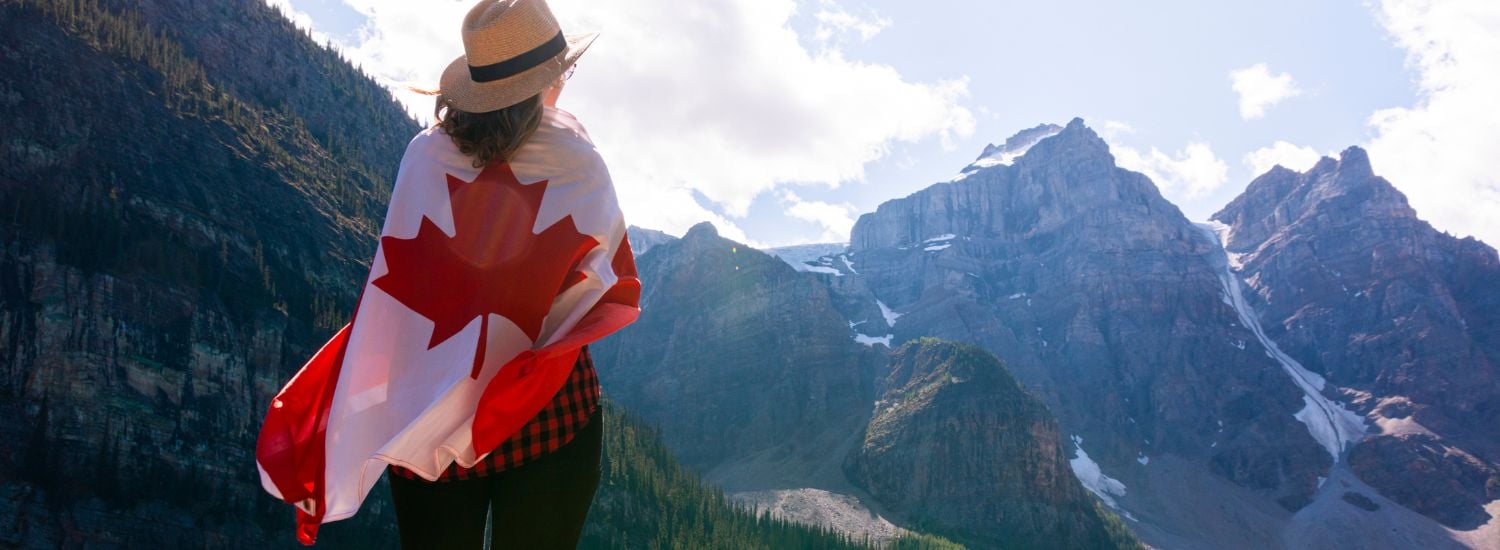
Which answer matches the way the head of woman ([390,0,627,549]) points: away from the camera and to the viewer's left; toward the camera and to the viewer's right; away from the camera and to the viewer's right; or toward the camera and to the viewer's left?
away from the camera and to the viewer's right

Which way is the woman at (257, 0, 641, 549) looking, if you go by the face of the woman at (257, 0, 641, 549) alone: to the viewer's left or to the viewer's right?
to the viewer's right

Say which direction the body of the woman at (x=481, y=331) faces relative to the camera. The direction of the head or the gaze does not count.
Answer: away from the camera
